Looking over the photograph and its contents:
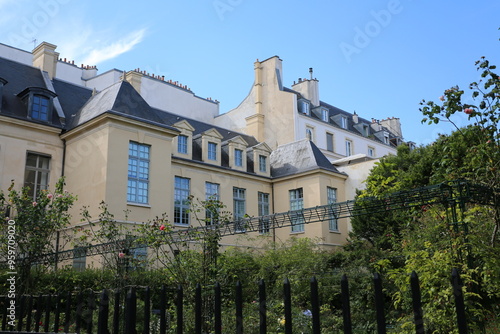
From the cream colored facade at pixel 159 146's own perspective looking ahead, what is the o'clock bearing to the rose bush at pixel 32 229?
The rose bush is roughly at 2 o'clock from the cream colored facade.

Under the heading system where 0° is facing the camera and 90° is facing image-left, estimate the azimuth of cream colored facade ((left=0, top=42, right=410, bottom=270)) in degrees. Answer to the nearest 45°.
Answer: approximately 315°
